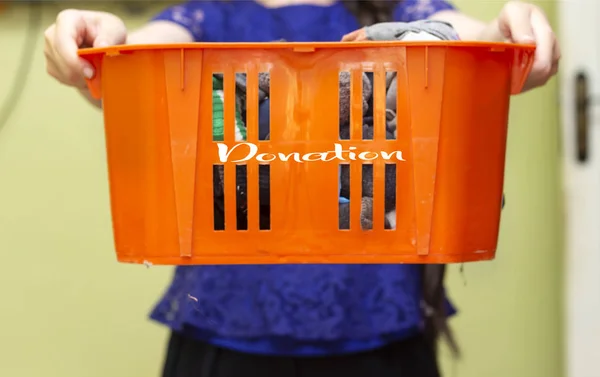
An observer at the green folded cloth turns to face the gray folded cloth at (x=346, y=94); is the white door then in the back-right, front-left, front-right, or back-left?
front-left

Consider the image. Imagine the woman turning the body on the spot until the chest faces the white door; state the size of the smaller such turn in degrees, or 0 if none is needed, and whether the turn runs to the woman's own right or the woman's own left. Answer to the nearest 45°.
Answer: approximately 135° to the woman's own left

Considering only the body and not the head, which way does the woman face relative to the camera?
toward the camera
